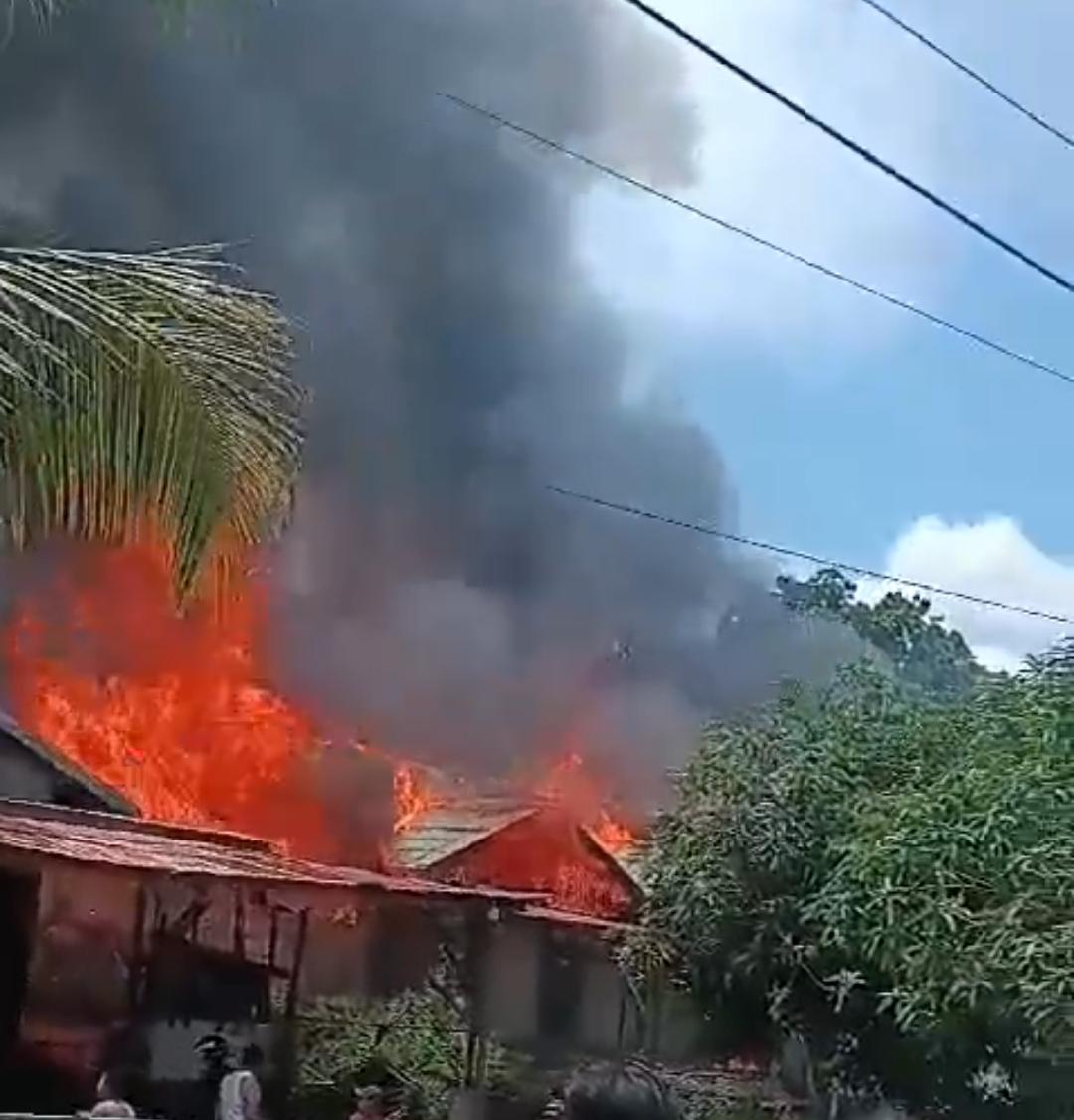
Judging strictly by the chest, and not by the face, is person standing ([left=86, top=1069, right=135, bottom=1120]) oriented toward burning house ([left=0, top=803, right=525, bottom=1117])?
yes

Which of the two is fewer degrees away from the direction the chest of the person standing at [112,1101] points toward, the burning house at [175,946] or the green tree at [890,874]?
the burning house

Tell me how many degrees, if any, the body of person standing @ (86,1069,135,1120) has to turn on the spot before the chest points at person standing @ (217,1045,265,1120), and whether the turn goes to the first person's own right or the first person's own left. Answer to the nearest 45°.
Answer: approximately 45° to the first person's own right

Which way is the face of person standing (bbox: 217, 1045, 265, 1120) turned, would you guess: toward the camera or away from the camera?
away from the camera

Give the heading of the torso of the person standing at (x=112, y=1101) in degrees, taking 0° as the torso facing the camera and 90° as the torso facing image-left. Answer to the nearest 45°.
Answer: approximately 180°

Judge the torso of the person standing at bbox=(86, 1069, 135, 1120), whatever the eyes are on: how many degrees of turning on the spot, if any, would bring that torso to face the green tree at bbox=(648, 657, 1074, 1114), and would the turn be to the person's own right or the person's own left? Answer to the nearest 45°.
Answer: approximately 90° to the person's own right

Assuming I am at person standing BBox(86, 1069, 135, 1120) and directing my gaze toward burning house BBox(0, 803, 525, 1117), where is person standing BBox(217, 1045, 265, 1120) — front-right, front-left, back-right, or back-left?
front-right
